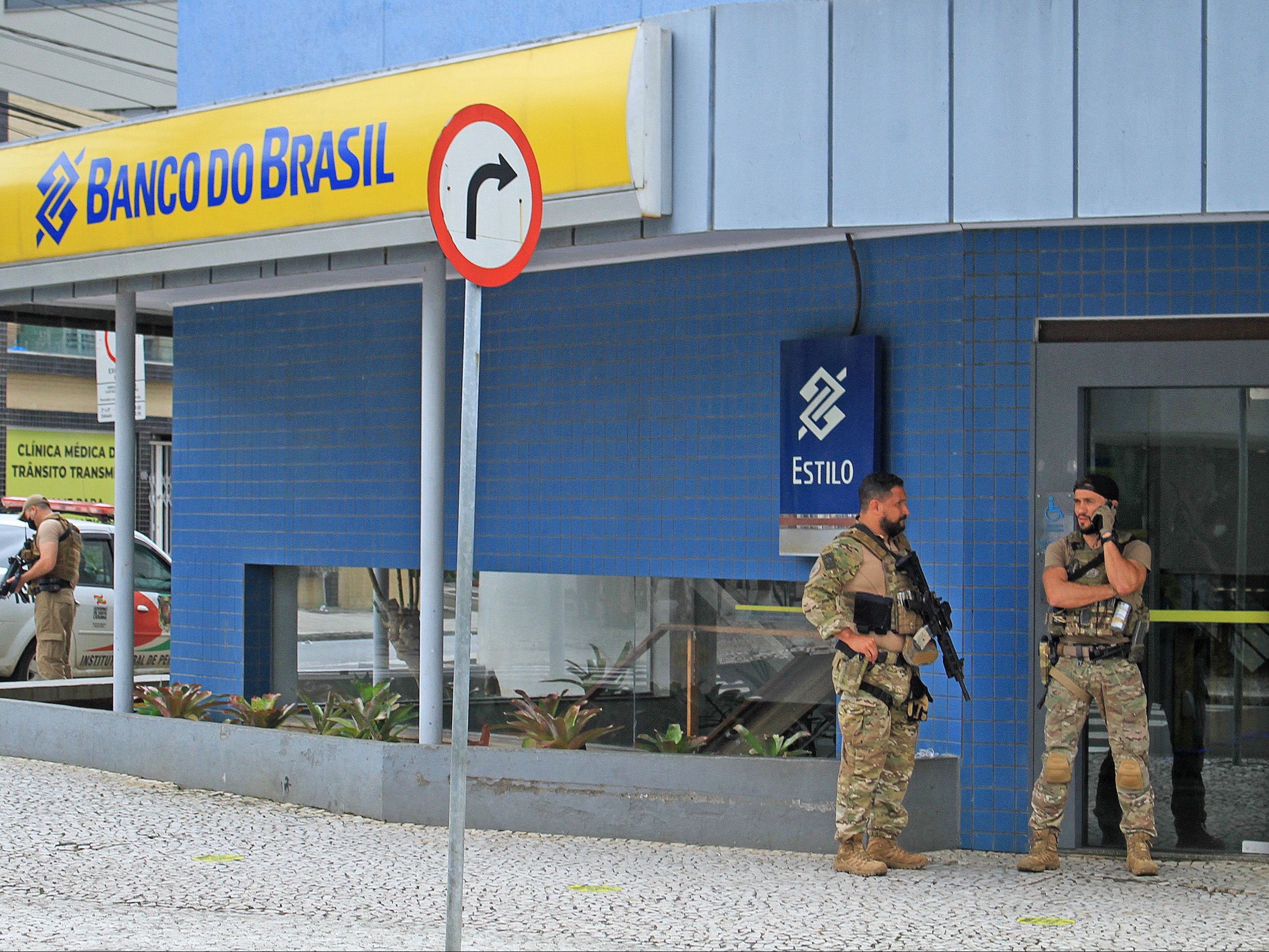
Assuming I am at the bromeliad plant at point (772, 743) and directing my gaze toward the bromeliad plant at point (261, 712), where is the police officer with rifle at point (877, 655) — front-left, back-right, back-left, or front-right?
back-left

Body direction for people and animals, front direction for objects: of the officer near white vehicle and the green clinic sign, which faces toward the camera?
the green clinic sign

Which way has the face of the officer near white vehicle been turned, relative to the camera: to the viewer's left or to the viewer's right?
to the viewer's left

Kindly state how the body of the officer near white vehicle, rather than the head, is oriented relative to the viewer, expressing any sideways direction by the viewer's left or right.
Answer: facing to the left of the viewer

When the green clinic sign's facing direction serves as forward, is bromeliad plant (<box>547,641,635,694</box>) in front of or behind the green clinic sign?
in front

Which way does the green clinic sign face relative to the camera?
toward the camera

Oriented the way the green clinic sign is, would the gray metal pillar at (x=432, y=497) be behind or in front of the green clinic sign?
in front

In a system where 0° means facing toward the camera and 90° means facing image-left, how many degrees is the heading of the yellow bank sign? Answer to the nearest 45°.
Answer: approximately 45°

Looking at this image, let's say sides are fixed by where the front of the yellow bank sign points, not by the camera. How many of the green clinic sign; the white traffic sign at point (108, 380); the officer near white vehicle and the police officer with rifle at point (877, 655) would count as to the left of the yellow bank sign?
1

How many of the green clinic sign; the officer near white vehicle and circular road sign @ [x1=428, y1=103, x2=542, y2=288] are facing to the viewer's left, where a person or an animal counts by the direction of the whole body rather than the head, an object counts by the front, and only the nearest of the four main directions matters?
1

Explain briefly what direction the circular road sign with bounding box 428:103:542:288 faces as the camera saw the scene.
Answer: facing the viewer and to the right of the viewer

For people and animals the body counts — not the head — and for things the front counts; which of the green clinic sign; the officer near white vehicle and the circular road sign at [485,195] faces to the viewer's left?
the officer near white vehicle

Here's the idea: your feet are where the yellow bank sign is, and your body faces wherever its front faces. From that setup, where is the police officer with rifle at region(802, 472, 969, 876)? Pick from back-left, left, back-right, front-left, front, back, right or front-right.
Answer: left

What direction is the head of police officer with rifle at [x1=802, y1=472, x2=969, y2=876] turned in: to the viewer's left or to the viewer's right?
to the viewer's right

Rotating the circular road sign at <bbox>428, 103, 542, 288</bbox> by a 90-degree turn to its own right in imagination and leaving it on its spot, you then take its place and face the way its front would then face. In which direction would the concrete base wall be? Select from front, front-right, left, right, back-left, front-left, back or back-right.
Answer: back-right

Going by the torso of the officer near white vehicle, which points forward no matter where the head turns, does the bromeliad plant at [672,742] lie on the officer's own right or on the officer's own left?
on the officer's own left
